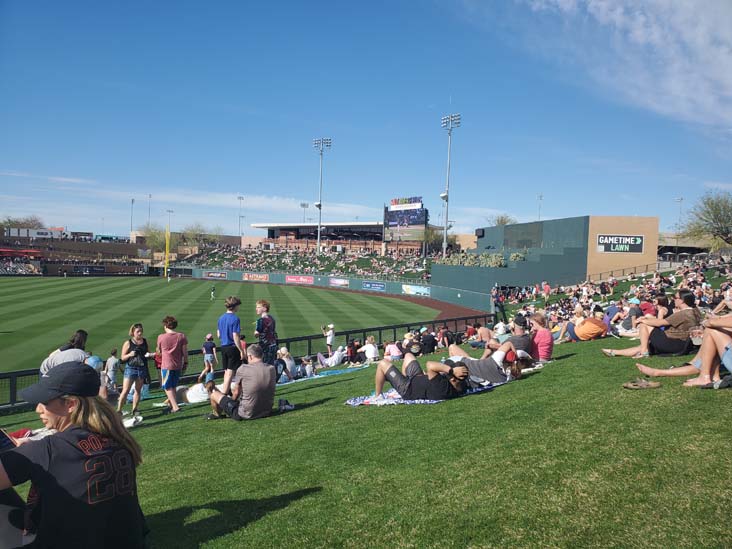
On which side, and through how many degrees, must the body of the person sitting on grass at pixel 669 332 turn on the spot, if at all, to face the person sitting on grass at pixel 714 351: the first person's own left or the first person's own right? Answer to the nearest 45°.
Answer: approximately 90° to the first person's own left

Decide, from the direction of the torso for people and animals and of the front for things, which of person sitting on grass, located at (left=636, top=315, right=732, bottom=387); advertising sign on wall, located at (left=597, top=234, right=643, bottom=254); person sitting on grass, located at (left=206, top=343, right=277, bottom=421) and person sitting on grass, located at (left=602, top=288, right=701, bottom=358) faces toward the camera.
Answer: the advertising sign on wall

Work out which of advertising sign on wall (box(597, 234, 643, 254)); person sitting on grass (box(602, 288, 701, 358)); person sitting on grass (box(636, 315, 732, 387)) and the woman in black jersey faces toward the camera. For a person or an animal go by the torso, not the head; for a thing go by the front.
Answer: the advertising sign on wall

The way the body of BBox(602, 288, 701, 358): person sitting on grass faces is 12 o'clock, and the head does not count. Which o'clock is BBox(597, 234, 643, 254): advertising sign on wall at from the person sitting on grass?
The advertising sign on wall is roughly at 3 o'clock from the person sitting on grass.

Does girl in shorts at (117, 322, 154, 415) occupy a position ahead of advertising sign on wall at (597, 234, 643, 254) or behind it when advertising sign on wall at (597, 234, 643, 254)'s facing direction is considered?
ahead

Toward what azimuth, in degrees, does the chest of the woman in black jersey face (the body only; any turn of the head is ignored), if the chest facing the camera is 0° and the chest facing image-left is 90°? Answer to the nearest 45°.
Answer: approximately 135°

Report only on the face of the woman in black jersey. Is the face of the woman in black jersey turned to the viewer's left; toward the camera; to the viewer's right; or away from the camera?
to the viewer's left

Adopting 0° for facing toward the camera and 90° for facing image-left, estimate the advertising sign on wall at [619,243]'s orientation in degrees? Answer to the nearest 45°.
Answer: approximately 0°

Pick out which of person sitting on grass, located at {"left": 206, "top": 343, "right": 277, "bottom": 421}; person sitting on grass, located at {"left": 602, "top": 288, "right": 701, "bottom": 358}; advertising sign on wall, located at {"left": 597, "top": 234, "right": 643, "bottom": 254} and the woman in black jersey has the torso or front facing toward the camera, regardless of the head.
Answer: the advertising sign on wall

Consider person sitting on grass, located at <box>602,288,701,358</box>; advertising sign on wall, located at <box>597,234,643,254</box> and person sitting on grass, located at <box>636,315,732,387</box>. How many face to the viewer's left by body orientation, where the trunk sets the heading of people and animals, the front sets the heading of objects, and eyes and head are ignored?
2

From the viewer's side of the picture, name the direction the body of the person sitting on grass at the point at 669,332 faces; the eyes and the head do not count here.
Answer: to the viewer's left

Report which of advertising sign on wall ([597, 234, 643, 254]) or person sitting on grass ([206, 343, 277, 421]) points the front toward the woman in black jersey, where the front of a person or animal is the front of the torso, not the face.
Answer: the advertising sign on wall

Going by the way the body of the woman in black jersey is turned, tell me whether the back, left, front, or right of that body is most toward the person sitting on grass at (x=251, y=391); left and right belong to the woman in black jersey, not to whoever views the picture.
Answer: right

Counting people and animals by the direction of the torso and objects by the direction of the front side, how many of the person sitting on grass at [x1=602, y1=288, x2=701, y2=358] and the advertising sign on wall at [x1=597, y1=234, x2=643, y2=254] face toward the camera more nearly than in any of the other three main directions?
1

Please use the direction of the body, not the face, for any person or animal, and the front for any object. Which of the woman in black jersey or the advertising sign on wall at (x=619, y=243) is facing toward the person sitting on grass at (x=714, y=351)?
the advertising sign on wall

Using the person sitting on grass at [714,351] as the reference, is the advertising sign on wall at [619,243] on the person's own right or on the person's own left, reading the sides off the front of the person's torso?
on the person's own right

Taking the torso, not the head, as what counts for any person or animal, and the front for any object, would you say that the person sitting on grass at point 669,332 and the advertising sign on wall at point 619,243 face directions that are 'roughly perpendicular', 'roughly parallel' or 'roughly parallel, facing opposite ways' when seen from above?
roughly perpendicular
